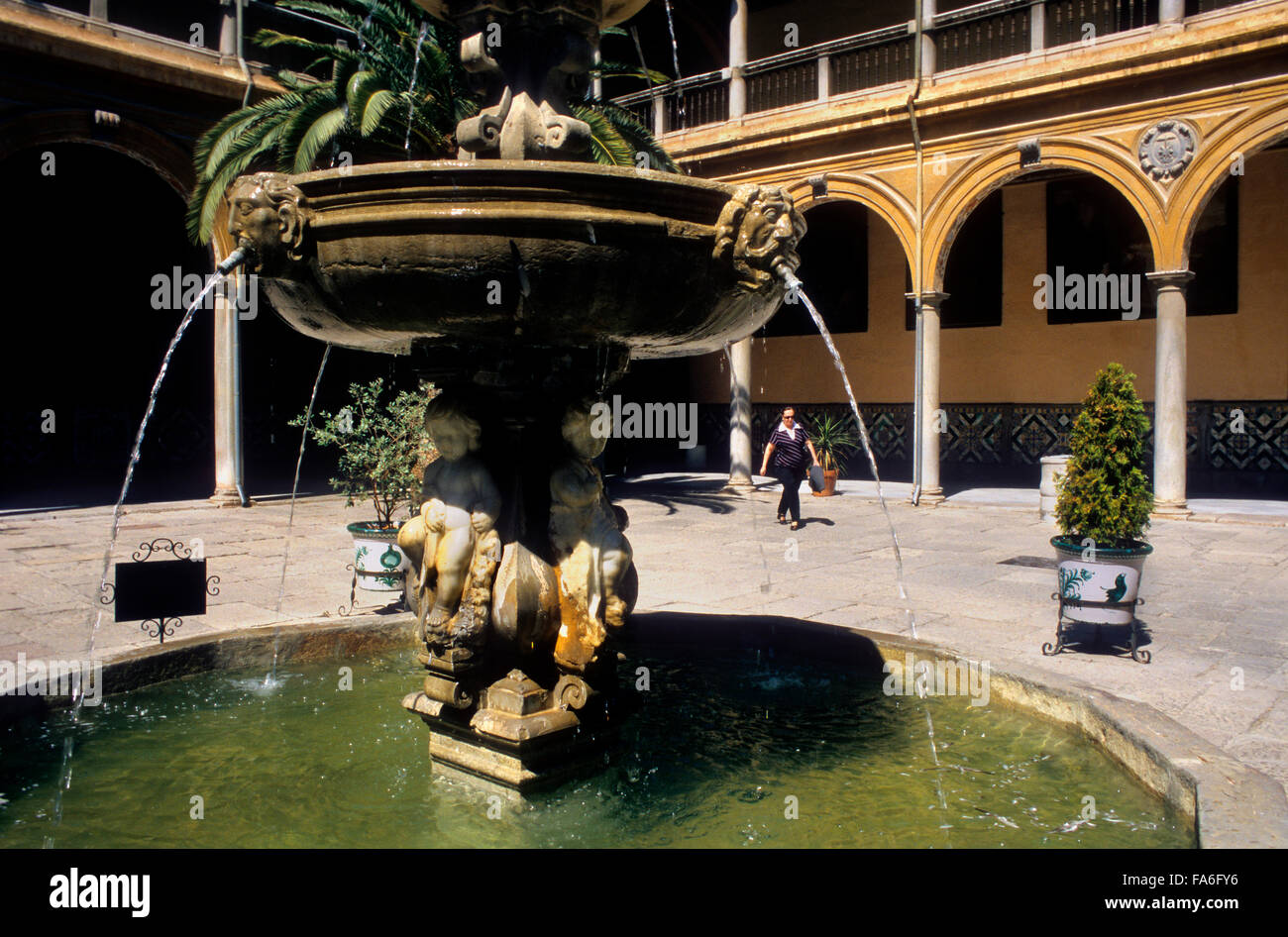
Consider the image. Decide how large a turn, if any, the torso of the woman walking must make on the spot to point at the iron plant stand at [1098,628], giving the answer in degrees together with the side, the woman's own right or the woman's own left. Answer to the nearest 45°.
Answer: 0° — they already face it

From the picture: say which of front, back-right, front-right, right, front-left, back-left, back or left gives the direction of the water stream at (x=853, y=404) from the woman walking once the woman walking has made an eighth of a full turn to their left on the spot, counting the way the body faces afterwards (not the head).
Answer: front-right

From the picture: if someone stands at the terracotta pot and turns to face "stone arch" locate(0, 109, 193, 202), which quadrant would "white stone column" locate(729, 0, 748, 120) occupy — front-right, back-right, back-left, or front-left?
front-right

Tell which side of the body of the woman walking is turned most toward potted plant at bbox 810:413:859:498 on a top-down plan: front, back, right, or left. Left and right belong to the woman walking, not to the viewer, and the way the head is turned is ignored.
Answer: back

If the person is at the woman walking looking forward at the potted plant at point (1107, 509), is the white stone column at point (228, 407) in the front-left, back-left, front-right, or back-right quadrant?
back-right

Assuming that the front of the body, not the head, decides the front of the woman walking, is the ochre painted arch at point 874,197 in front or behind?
behind

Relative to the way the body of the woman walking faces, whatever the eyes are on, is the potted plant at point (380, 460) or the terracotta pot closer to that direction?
the potted plant

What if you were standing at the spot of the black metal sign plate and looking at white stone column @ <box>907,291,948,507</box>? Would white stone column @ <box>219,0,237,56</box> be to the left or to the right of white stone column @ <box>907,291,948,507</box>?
left

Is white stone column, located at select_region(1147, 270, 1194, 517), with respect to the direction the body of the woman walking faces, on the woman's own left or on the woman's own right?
on the woman's own left

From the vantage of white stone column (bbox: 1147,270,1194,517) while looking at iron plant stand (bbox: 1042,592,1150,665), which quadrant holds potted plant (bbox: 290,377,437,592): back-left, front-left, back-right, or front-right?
front-right

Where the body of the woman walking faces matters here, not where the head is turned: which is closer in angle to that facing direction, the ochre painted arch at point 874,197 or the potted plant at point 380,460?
the potted plant

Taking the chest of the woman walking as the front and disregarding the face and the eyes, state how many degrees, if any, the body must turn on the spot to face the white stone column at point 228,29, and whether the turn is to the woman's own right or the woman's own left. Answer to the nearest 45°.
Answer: approximately 90° to the woman's own right

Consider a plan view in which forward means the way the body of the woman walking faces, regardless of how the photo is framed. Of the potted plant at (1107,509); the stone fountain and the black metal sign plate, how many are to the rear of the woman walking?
0

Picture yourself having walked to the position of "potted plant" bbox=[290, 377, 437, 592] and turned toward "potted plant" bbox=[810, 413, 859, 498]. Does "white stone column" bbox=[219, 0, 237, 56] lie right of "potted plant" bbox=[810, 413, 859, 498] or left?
left

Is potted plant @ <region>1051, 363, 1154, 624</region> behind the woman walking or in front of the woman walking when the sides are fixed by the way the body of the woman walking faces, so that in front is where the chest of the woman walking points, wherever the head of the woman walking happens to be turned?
in front

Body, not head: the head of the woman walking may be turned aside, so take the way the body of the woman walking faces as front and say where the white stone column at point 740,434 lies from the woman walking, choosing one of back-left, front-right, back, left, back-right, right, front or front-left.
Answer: back

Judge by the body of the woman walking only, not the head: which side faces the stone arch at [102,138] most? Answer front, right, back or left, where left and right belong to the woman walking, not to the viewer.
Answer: right

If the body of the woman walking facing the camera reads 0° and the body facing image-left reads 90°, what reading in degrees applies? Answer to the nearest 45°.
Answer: approximately 0°

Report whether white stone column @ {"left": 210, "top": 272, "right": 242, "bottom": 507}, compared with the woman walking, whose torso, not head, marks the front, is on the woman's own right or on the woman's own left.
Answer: on the woman's own right
